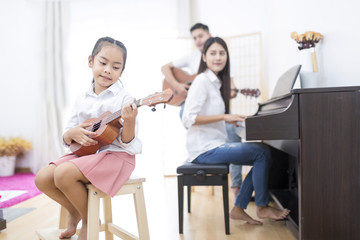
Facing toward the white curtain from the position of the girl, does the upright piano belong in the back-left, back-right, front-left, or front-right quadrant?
back-right

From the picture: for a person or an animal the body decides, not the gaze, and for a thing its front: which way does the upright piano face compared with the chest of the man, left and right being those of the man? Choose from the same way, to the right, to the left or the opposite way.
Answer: to the right

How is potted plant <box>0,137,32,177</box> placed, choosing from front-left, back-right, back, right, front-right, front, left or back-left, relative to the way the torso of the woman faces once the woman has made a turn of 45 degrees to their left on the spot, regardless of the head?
left

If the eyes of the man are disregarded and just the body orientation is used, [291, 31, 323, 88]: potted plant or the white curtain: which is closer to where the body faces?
the potted plant

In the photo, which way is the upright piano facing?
to the viewer's left

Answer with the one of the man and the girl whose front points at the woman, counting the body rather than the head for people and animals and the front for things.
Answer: the man

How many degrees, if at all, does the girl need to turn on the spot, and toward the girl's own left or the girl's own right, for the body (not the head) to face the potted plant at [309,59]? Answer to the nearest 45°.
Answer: approximately 135° to the girl's own left

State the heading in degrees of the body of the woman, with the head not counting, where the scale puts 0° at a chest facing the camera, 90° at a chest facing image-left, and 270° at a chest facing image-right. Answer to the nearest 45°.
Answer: approximately 270°

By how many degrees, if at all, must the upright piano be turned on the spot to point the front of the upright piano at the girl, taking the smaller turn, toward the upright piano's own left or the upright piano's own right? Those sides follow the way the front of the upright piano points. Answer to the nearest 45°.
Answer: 0° — it already faces them

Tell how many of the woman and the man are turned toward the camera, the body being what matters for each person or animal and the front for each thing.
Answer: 1

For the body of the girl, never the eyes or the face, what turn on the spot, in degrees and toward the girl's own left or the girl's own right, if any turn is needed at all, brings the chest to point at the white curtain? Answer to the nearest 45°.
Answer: approximately 135° to the girl's own right

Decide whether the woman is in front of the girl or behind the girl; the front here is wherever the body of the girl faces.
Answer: behind

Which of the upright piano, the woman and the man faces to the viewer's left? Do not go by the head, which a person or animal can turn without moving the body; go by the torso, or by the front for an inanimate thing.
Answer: the upright piano
